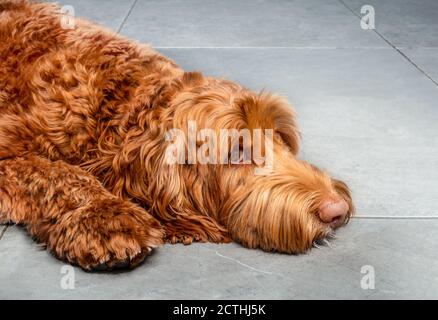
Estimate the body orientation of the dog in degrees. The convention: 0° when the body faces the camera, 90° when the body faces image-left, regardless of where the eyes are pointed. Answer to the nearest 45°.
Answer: approximately 270°
